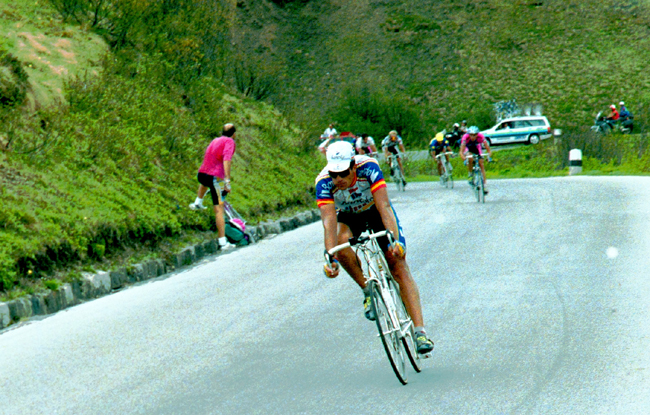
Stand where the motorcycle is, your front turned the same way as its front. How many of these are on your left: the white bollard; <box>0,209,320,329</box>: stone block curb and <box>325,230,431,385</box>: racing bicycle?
3

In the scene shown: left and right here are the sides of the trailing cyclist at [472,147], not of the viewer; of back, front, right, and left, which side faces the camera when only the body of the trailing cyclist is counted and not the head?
front

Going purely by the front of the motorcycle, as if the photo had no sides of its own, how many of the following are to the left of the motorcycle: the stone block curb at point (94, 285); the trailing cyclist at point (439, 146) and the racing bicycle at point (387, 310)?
3

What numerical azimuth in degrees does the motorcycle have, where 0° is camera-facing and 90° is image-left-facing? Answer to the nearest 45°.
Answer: approximately 90°

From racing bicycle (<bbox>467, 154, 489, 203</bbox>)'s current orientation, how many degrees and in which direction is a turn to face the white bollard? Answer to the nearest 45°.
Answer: approximately 180°

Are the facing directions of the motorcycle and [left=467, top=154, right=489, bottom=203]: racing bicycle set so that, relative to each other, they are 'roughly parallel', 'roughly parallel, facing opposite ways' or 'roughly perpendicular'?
roughly perpendicular

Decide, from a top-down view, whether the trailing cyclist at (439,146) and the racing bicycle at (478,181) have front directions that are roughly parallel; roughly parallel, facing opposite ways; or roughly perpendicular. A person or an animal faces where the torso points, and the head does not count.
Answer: roughly parallel

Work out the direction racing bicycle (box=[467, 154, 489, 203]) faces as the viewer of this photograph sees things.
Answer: facing the viewer

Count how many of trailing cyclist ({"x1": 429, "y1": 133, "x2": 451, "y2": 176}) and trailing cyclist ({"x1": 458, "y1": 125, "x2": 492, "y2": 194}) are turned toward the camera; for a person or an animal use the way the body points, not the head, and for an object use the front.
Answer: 2

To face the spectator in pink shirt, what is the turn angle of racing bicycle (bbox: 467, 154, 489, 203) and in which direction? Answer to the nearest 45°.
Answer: approximately 45° to its right

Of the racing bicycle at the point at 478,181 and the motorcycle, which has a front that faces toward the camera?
the racing bicycle

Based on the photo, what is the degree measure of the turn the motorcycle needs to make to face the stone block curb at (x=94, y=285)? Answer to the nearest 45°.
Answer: approximately 90° to its left

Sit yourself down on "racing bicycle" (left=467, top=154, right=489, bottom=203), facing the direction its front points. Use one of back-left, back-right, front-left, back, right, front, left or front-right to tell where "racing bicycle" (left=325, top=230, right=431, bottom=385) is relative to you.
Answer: front
